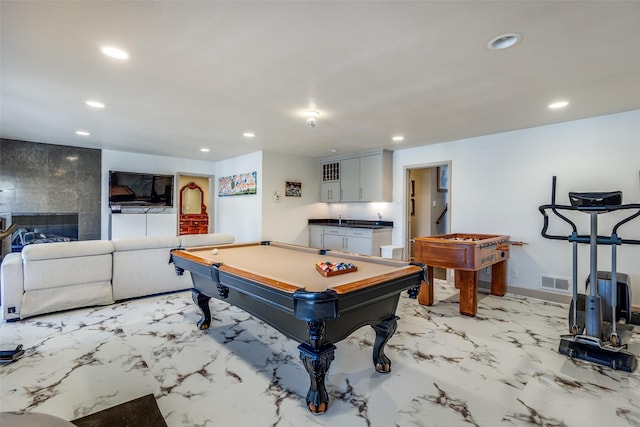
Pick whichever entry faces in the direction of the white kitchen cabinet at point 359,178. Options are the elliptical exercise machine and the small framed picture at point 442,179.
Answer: the small framed picture

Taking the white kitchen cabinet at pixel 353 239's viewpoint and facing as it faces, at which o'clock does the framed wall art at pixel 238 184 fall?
The framed wall art is roughly at 2 o'clock from the white kitchen cabinet.

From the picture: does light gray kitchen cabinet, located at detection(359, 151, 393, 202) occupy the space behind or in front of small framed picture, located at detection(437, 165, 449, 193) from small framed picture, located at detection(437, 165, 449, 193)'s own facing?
in front

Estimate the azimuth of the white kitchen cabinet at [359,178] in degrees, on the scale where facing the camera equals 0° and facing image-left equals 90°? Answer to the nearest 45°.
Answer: approximately 45°

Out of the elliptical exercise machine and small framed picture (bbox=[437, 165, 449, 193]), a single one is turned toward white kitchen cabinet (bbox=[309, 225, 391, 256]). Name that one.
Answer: the small framed picture

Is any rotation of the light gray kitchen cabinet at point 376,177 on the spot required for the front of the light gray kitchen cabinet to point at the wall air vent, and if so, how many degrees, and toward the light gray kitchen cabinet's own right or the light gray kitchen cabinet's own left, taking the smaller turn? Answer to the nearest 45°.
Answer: approximately 90° to the light gray kitchen cabinet's own left

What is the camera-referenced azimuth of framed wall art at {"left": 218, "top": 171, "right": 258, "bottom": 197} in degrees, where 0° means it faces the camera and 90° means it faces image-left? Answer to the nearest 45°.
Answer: approximately 45°

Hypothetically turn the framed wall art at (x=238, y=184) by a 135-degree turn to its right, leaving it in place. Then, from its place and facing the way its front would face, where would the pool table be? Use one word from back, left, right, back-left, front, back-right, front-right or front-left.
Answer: back
